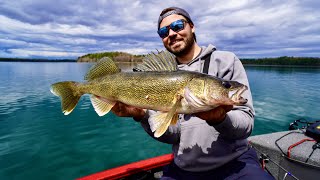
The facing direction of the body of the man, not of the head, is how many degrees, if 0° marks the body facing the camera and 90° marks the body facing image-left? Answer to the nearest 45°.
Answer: approximately 45°
